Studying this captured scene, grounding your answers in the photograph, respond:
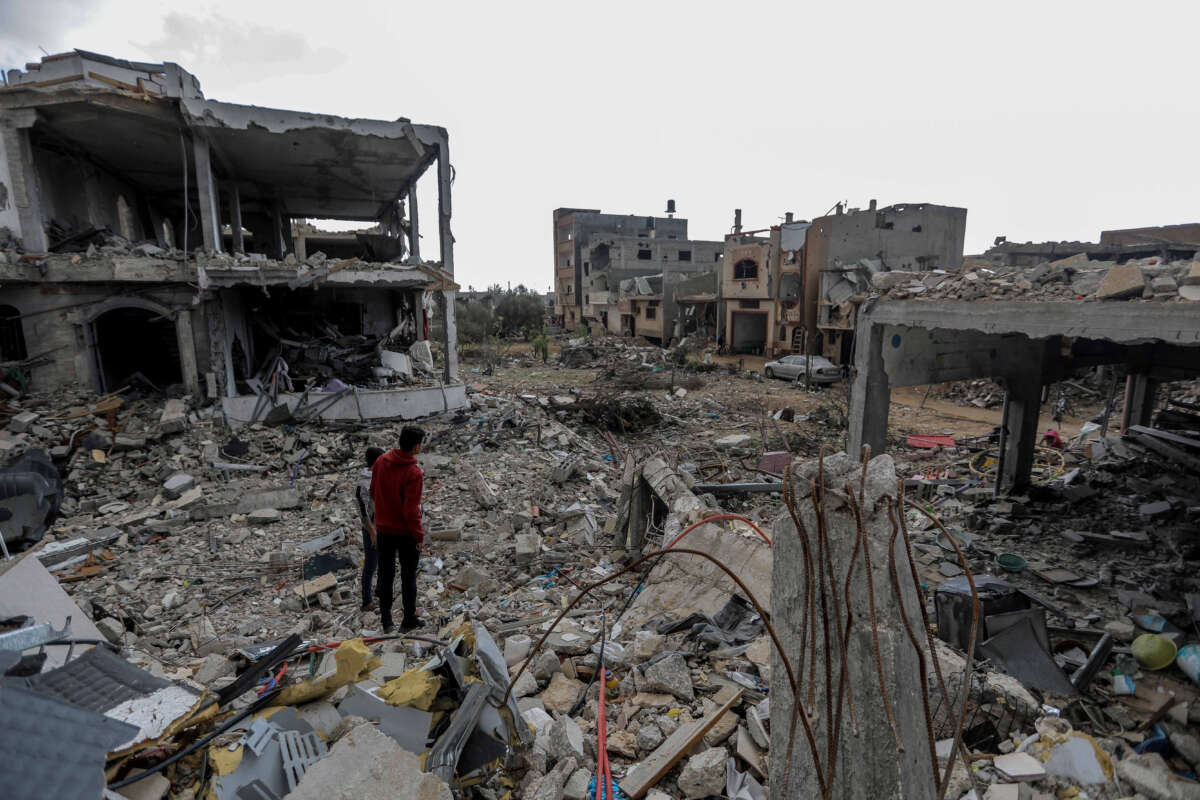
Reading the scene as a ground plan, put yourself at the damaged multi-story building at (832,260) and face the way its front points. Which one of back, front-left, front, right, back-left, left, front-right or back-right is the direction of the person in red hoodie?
front-left

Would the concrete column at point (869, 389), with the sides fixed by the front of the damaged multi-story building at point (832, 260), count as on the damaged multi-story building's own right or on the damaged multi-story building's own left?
on the damaged multi-story building's own left

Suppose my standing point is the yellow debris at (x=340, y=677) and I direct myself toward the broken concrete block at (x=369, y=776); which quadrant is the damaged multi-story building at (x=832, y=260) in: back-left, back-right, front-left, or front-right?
back-left

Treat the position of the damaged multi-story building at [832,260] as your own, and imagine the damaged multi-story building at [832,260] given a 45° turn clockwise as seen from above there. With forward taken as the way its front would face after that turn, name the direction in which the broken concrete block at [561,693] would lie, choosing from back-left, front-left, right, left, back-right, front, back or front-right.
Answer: left

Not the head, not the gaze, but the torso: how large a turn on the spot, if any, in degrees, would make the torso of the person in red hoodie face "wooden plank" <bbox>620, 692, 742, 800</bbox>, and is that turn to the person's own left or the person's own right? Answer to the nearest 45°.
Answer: approximately 90° to the person's own right

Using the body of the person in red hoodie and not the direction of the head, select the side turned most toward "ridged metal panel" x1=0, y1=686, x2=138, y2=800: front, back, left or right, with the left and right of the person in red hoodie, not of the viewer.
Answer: back

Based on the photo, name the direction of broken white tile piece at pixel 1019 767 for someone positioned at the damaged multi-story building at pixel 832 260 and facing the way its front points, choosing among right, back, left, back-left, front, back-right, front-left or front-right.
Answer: front-left

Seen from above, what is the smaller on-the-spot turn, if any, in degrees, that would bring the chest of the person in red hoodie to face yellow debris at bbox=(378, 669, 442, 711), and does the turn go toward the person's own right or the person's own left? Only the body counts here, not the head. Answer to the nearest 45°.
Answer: approximately 135° to the person's own right

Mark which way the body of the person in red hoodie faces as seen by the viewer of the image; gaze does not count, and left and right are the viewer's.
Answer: facing away from the viewer and to the right of the viewer

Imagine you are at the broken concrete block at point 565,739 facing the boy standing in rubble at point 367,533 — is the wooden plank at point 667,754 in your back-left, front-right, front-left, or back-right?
back-right

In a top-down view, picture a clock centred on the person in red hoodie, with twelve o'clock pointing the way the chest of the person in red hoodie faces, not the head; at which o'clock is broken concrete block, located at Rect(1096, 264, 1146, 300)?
The broken concrete block is roughly at 2 o'clock from the person in red hoodie.

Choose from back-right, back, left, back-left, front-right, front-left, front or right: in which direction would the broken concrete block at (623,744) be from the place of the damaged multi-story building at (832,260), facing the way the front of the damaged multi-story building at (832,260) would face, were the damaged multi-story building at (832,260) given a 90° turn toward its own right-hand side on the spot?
back-left

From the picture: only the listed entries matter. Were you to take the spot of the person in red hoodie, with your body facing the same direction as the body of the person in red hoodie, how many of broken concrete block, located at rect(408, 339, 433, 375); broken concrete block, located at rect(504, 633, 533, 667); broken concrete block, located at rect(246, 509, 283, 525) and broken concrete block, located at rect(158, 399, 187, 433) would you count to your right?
1

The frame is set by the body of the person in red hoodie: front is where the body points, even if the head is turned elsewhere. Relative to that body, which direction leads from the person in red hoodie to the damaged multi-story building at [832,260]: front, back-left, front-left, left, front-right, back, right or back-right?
front

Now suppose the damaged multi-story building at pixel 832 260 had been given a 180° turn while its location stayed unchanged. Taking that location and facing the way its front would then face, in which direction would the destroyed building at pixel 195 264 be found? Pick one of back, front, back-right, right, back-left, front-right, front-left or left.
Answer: back

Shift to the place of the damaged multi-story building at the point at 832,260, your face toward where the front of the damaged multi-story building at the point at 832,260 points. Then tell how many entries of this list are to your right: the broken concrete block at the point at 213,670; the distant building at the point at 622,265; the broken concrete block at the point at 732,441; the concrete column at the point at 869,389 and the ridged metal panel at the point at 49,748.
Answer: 1

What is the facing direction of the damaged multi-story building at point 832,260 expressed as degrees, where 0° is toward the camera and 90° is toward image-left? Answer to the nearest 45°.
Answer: approximately 45°
